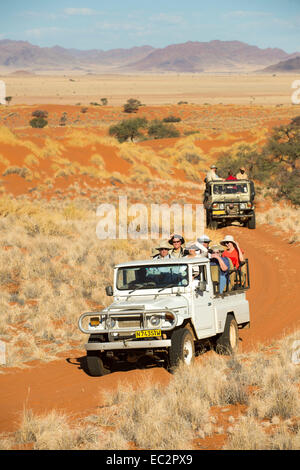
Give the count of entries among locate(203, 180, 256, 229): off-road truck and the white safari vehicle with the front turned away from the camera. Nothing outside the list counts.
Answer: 0

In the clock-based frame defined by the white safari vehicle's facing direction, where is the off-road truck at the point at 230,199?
The off-road truck is roughly at 5 o'clock from the white safari vehicle.

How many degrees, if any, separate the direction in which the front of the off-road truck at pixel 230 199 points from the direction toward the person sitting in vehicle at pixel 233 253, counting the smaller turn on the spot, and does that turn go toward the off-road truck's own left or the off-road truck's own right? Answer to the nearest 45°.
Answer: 0° — it already faces them

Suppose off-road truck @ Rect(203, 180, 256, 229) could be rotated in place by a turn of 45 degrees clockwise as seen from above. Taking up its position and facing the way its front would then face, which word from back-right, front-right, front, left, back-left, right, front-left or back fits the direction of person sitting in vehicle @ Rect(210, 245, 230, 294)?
front-left

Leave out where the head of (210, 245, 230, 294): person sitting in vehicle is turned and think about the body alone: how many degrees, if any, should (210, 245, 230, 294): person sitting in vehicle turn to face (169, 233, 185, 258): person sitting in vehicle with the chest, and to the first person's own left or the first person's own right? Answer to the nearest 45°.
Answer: approximately 90° to the first person's own right

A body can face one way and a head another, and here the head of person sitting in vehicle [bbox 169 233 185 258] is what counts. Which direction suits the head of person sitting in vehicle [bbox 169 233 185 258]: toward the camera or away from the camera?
toward the camera

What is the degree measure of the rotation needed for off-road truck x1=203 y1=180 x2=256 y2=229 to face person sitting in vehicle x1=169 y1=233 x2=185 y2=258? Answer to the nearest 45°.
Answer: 0° — it already faces them

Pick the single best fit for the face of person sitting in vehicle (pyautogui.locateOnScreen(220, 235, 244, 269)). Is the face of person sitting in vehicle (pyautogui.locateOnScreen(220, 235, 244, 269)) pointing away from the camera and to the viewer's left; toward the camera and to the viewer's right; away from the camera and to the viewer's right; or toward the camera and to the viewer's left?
toward the camera and to the viewer's left

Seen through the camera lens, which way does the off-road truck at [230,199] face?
facing the viewer

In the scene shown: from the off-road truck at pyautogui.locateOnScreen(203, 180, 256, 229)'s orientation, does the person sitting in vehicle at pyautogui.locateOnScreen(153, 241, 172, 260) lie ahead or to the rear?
ahead

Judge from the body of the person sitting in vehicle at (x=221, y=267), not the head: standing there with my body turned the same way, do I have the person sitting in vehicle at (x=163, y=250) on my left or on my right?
on my right

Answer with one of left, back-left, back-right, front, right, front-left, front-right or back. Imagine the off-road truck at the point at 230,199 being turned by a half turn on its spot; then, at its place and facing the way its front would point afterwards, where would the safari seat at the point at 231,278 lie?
back

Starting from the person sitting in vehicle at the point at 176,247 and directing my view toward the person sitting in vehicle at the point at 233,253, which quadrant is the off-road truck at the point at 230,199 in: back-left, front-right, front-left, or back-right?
front-left

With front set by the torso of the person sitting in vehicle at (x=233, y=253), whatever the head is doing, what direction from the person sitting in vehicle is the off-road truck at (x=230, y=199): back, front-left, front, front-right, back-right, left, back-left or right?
back-right
